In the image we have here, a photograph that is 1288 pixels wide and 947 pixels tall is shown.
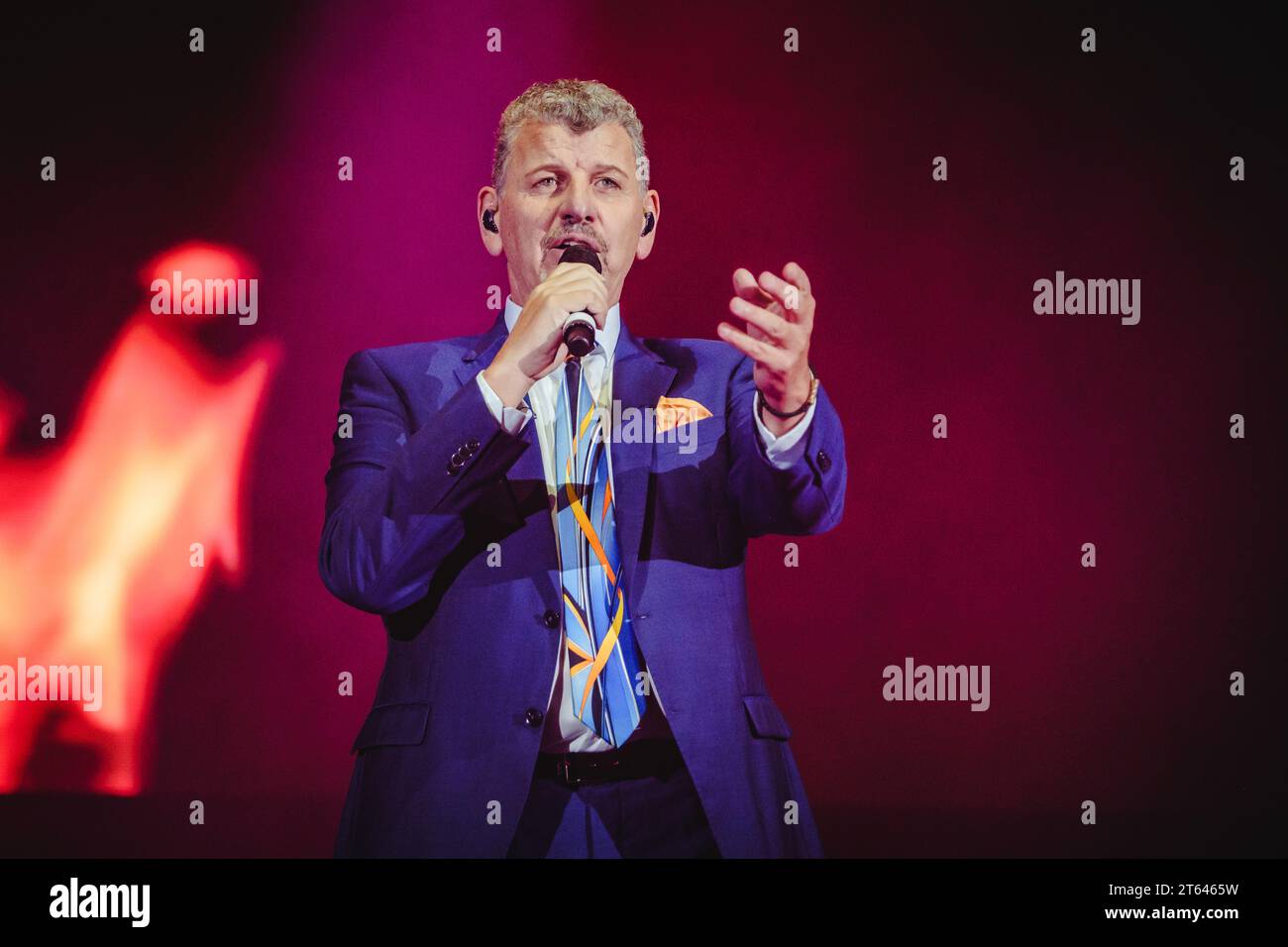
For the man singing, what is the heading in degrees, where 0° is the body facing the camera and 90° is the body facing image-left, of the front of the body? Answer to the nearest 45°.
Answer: approximately 0°
